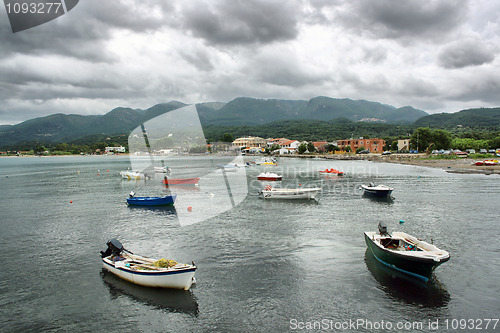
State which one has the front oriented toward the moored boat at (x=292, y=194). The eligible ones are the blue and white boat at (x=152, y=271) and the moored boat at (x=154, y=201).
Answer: the moored boat at (x=154, y=201)

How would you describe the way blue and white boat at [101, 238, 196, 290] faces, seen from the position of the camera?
facing the viewer and to the right of the viewer

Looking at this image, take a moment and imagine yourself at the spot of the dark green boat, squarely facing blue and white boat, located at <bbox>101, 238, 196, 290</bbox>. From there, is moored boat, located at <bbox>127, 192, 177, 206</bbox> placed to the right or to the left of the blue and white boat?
right

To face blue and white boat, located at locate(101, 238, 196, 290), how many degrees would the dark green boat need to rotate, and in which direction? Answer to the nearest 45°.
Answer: approximately 90° to its right

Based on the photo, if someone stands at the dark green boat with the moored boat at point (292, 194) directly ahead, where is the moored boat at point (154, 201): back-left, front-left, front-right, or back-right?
front-left

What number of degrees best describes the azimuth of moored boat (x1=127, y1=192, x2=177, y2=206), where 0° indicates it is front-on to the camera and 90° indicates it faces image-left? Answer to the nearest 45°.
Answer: approximately 270°

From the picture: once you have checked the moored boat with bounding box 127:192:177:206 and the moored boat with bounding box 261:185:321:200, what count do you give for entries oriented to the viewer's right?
2

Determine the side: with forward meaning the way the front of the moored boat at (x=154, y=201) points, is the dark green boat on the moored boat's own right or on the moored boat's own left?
on the moored boat's own right

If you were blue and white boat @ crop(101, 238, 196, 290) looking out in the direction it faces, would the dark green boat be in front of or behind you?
in front

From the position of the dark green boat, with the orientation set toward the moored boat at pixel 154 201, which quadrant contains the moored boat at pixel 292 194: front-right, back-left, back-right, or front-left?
front-right

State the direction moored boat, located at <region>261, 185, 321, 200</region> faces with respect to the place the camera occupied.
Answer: facing to the right of the viewer

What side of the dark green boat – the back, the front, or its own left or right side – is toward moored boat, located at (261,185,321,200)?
back

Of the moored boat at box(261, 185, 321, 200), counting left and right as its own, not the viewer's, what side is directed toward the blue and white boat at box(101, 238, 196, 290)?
right
